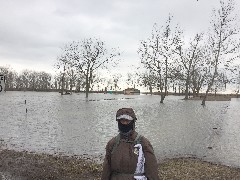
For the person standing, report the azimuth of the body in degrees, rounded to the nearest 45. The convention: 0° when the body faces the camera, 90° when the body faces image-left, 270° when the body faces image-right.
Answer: approximately 0°
